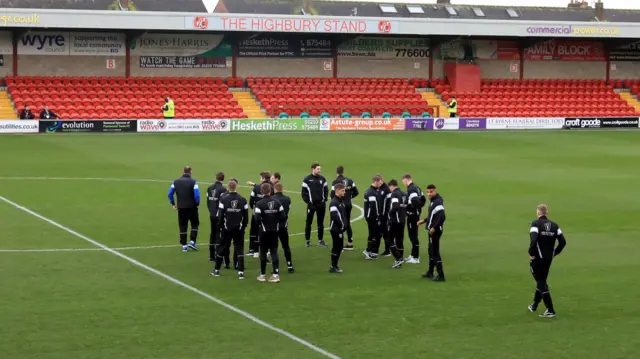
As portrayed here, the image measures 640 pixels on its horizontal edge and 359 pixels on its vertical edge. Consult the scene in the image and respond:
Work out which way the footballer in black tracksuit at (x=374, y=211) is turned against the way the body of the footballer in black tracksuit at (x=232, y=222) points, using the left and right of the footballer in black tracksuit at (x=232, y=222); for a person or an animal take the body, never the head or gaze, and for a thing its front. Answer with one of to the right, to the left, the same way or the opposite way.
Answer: to the right

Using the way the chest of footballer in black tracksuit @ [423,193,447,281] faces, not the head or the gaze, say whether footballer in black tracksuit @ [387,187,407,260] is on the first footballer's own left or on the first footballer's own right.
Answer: on the first footballer's own right

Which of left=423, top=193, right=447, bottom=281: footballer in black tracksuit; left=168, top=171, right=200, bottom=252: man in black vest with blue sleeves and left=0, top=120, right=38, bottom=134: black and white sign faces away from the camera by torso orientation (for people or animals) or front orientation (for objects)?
left=168, top=171, right=200, bottom=252: man in black vest with blue sleeves

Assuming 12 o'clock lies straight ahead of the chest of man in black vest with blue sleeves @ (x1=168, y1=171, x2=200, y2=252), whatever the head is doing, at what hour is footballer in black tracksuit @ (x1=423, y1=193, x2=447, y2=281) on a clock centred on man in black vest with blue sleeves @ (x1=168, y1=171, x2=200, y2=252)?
footballer in black tracksuit @ (x1=423, y1=193, x2=447, y2=281) is roughly at 4 o'clock from man in black vest with blue sleeves @ (x1=168, y1=171, x2=200, y2=252).

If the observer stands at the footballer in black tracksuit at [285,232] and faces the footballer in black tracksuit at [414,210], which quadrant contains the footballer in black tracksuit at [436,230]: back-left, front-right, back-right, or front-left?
front-right

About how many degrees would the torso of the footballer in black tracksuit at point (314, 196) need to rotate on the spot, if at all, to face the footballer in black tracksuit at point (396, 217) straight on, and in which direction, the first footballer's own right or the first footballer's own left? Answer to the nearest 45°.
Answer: approximately 45° to the first footballer's own left

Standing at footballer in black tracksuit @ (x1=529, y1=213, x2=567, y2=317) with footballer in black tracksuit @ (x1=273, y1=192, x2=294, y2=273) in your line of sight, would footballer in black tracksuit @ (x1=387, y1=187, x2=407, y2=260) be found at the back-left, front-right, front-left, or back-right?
front-right

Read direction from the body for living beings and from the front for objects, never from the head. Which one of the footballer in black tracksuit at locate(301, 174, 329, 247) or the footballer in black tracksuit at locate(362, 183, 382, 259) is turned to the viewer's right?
the footballer in black tracksuit at locate(362, 183, 382, 259)

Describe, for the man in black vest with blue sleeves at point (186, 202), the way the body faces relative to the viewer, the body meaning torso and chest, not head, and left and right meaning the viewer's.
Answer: facing away from the viewer

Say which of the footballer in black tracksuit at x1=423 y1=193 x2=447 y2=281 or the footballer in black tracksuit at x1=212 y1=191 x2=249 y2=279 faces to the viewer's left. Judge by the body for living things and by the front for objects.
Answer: the footballer in black tracksuit at x1=423 y1=193 x2=447 y2=281

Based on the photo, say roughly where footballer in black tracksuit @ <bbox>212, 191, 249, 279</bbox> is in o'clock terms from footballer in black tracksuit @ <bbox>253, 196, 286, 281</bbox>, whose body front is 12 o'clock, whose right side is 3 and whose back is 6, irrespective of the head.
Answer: footballer in black tracksuit @ <bbox>212, 191, 249, 279</bbox> is roughly at 10 o'clock from footballer in black tracksuit @ <bbox>253, 196, 286, 281</bbox>.

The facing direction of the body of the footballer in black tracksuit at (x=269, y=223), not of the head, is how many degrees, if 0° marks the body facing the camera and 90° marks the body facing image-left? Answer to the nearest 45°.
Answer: approximately 180°

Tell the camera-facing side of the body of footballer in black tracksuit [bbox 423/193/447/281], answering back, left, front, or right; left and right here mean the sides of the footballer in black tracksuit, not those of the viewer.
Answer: left

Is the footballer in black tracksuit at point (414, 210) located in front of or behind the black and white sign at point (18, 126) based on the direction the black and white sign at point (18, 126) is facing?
in front
